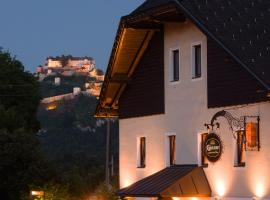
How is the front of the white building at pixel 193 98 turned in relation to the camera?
facing the viewer and to the left of the viewer
